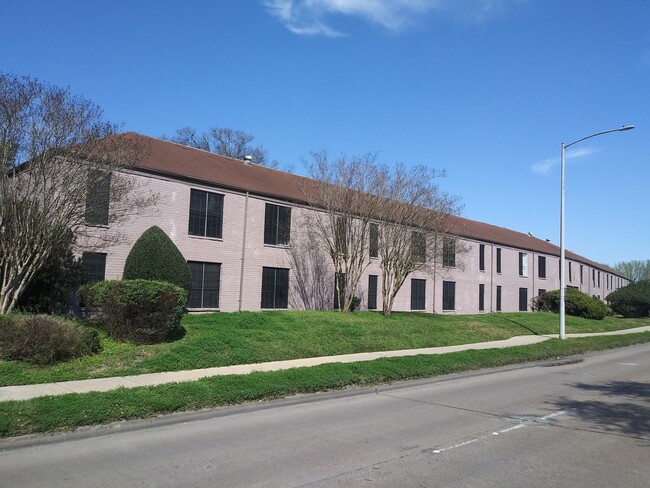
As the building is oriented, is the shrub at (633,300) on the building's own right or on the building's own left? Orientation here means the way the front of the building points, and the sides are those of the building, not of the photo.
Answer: on the building's own left

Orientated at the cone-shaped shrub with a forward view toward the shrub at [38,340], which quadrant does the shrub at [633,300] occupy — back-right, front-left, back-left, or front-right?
back-left

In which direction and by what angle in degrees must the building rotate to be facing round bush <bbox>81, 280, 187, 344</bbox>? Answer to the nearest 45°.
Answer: approximately 45° to its right

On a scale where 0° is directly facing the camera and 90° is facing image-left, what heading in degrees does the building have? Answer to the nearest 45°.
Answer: approximately 315°

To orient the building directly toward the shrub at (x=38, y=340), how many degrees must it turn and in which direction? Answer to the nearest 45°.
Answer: approximately 45° to its right

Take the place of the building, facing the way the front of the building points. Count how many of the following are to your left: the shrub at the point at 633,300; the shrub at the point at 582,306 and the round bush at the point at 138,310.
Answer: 2

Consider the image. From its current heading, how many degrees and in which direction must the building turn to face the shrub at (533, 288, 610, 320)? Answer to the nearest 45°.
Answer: approximately 90° to its left

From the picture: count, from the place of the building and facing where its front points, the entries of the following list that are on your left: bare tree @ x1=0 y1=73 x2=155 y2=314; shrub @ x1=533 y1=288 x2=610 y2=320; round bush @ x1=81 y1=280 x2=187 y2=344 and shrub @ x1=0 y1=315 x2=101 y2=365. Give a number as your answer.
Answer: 1

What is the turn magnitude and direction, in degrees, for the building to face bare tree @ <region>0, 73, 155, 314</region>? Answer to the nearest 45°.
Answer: approximately 45° to its right

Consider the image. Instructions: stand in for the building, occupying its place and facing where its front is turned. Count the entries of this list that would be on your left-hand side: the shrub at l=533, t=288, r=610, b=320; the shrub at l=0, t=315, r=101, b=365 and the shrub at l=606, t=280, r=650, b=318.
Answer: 2

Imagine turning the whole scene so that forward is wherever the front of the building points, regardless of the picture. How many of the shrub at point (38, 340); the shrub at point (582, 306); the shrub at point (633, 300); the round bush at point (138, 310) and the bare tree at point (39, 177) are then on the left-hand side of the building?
2
